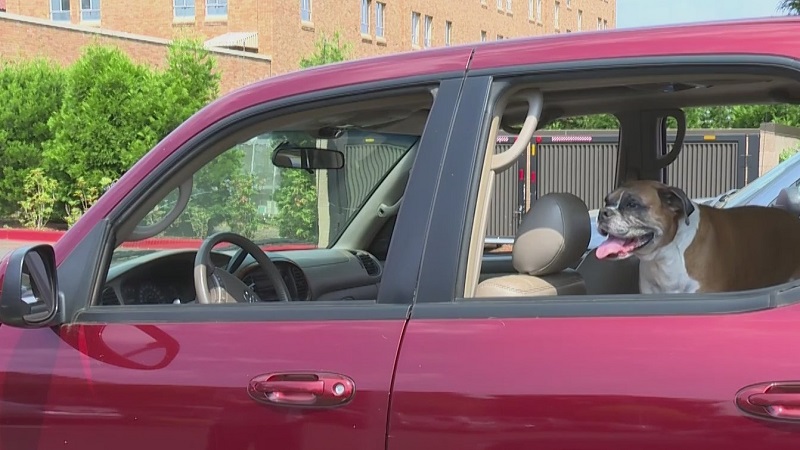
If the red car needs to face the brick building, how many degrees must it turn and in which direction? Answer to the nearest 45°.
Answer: approximately 90° to its right

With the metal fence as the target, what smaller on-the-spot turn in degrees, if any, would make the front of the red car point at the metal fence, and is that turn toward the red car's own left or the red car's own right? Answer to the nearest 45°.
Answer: approximately 90° to the red car's own right

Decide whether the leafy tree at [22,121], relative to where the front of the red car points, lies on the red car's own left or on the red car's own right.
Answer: on the red car's own right

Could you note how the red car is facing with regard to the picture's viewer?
facing to the left of the viewer
